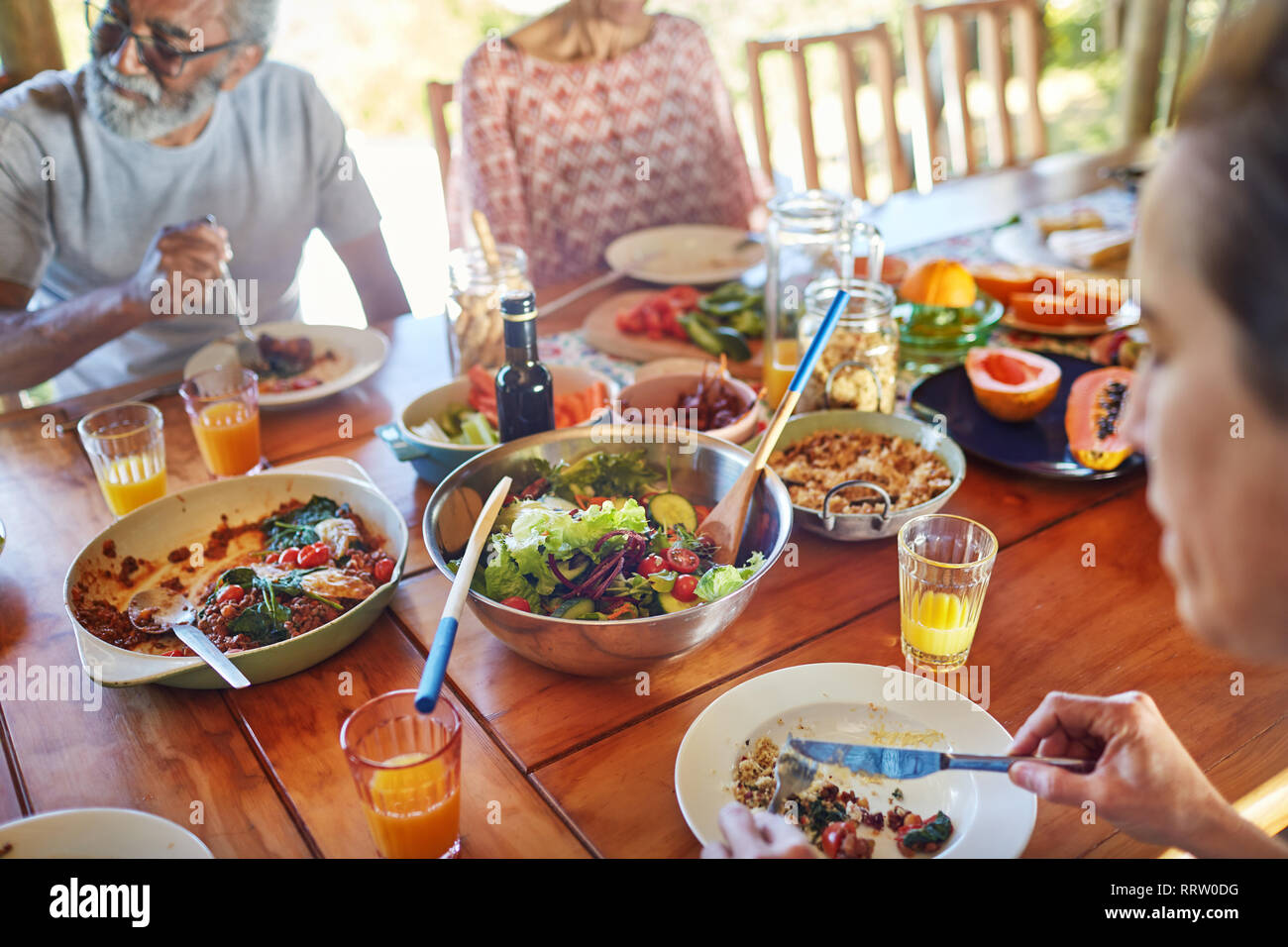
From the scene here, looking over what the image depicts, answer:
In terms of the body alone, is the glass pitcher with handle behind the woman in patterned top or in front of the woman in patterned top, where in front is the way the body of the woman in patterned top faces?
in front

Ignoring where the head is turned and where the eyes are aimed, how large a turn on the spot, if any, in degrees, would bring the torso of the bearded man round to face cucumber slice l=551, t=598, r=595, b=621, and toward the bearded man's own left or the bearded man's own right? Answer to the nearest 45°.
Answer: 0° — they already face it

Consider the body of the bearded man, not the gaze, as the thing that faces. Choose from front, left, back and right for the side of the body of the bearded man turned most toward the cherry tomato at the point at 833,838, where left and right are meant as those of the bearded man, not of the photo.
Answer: front

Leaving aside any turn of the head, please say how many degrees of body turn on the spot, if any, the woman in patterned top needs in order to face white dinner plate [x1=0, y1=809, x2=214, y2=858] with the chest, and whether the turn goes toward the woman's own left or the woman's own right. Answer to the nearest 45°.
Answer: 0° — they already face it

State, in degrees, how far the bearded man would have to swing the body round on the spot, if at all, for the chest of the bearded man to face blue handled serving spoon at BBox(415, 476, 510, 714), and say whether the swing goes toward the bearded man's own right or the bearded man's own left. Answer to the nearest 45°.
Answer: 0° — they already face it

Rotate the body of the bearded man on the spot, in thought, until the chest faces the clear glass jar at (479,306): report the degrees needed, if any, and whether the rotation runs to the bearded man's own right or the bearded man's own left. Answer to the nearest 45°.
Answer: approximately 45° to the bearded man's own left

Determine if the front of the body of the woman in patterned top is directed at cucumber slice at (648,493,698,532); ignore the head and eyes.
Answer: yes

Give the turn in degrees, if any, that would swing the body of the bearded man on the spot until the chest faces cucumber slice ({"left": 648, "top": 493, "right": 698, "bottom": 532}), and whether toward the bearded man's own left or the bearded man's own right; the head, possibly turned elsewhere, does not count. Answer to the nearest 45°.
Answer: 0° — they already face it

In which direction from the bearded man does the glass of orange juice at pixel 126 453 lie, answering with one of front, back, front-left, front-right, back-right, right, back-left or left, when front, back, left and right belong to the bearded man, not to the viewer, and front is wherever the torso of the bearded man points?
front

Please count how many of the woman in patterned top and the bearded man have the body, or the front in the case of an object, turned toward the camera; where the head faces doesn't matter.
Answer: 2

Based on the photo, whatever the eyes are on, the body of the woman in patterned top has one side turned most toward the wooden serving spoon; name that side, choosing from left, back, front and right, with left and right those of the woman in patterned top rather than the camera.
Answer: front

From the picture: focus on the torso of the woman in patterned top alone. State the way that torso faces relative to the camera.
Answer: toward the camera

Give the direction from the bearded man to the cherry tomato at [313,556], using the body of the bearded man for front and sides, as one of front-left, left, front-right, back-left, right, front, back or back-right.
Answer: front

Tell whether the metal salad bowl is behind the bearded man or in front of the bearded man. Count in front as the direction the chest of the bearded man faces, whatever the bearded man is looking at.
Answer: in front
